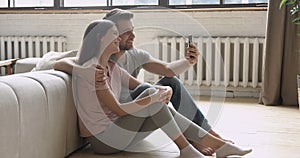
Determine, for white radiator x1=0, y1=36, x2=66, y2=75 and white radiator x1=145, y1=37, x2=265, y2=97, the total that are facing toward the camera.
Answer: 2

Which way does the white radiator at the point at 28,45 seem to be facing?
toward the camera

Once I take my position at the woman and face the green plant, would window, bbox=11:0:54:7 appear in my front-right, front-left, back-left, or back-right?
front-left

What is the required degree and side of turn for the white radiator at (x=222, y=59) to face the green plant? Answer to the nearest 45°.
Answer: approximately 45° to its left

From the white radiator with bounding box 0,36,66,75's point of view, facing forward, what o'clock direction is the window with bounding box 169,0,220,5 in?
The window is roughly at 10 o'clock from the white radiator.

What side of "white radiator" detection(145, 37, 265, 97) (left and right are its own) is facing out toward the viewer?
front

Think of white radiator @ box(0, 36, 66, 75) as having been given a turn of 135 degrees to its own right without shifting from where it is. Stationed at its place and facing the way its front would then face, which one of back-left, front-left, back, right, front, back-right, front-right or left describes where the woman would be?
back-left

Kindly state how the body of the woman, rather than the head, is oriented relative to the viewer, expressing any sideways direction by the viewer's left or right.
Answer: facing to the right of the viewer

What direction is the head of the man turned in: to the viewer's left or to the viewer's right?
to the viewer's right

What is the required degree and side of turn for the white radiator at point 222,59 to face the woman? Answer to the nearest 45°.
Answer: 0° — it already faces them

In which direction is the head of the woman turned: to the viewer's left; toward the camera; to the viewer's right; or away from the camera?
to the viewer's right

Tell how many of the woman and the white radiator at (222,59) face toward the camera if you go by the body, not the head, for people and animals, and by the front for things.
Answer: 1

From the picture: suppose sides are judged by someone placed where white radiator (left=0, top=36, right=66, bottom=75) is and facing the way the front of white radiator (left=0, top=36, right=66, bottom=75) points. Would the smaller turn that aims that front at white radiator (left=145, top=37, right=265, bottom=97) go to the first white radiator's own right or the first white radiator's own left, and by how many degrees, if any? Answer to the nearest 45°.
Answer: approximately 45° to the first white radiator's own left

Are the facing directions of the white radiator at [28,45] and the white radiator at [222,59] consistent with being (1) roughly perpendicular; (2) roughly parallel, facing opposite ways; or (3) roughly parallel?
roughly parallel
